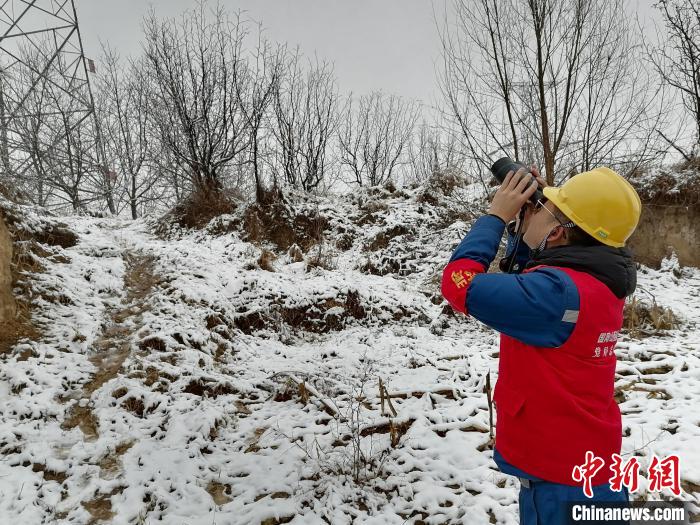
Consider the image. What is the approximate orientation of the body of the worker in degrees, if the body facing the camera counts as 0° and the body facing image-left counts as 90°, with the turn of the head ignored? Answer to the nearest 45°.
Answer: approximately 90°
